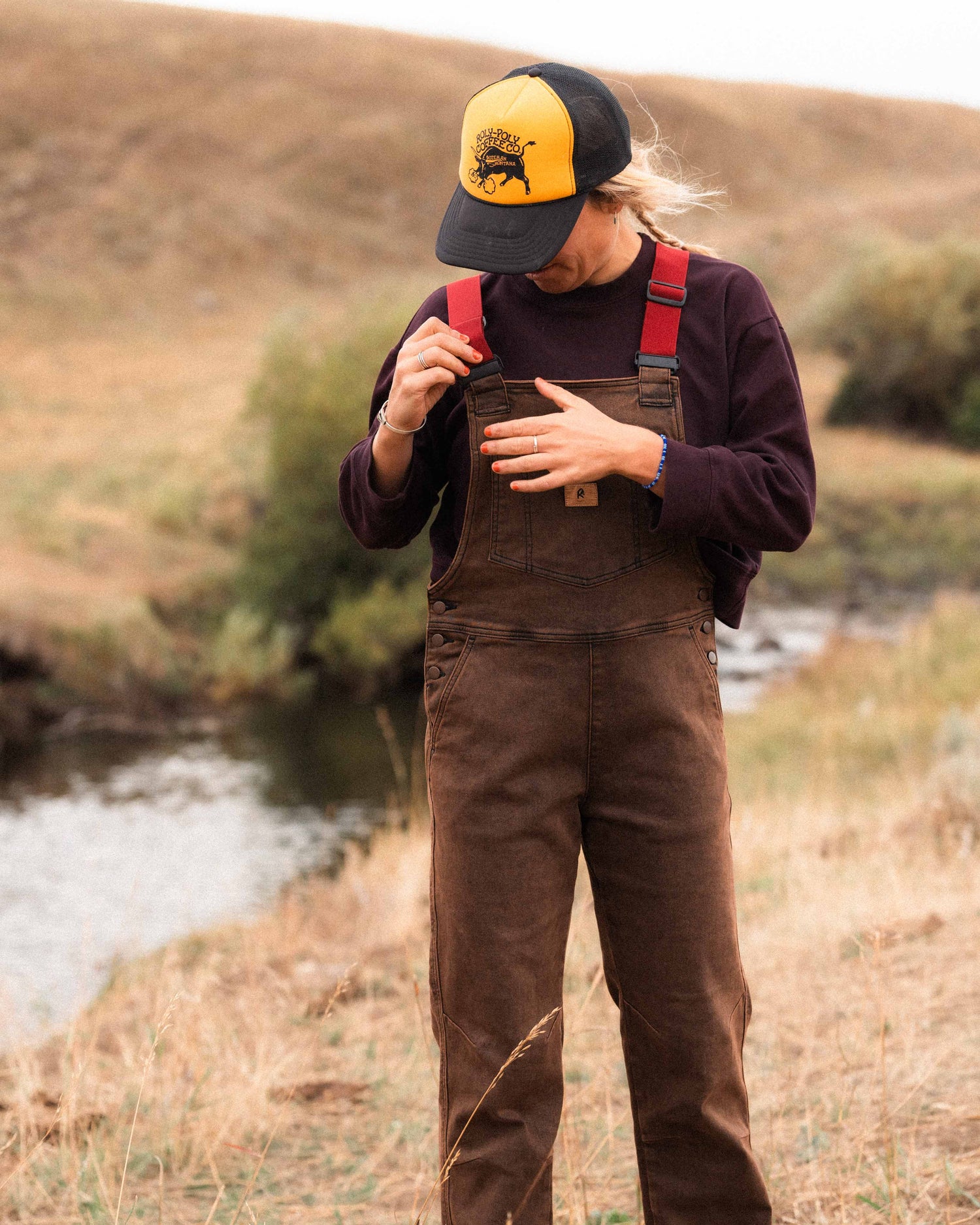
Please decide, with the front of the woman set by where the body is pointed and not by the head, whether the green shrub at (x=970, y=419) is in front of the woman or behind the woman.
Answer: behind

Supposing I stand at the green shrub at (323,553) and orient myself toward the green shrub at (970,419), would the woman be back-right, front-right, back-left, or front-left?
back-right

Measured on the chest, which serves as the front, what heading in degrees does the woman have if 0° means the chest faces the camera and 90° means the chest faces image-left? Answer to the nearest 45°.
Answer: approximately 0°

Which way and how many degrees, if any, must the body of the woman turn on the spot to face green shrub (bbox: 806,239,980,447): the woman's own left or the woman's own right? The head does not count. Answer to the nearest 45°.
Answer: approximately 180°

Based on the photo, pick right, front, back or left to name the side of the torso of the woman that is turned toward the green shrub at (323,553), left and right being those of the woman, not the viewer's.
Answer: back
